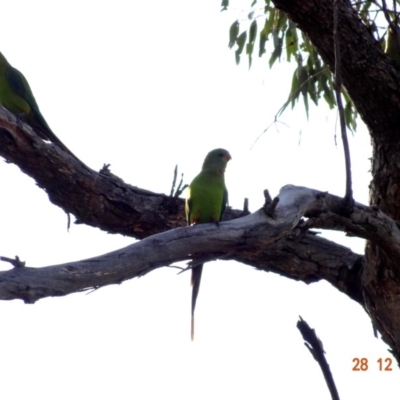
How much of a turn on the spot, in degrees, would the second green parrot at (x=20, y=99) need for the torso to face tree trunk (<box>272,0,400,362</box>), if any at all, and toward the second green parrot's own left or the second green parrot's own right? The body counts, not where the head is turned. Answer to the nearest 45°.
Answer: approximately 135° to the second green parrot's own left

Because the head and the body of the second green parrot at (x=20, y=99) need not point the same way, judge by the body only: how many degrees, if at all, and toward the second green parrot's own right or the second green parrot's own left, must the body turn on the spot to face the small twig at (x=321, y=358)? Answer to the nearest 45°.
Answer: approximately 90° to the second green parrot's own left

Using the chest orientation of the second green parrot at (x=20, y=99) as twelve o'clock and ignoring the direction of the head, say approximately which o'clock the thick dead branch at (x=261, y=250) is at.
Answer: The thick dead branch is roughly at 8 o'clock from the second green parrot.

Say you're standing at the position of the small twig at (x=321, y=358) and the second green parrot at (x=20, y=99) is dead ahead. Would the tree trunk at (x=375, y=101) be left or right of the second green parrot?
right

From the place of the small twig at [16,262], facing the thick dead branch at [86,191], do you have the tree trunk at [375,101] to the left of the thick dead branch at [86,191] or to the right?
right
